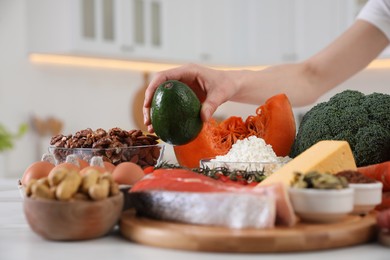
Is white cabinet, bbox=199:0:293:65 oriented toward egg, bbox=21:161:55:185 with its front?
yes

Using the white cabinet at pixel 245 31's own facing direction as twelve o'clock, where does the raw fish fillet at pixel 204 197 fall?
The raw fish fillet is roughly at 12 o'clock from the white cabinet.

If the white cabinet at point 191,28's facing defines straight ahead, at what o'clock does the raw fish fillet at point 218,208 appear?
The raw fish fillet is roughly at 12 o'clock from the white cabinet.

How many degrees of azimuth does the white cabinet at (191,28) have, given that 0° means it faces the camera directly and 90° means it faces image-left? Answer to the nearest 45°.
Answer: approximately 0°

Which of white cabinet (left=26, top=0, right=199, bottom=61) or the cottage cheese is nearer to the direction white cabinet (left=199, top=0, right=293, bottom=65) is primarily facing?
the cottage cheese

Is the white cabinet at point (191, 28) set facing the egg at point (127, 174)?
yes

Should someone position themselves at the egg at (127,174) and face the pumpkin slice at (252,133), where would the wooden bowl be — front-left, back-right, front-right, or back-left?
back-right

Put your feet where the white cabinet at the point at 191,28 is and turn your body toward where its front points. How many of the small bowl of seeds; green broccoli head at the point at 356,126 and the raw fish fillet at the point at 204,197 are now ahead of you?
3

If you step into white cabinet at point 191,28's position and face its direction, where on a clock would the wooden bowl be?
The wooden bowl is roughly at 12 o'clock from the white cabinet.

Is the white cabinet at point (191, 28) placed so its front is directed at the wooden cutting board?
yes
